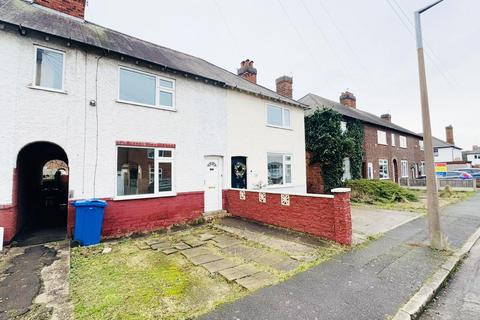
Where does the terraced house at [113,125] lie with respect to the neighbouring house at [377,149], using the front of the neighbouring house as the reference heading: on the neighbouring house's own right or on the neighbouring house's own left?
on the neighbouring house's own right

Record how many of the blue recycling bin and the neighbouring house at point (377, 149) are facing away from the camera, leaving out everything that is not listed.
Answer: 0

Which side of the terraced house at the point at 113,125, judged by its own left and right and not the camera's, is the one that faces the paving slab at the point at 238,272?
front

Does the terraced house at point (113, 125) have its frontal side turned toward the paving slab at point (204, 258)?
yes

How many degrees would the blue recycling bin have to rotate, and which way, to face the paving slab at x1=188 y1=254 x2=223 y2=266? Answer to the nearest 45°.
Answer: approximately 45° to its left

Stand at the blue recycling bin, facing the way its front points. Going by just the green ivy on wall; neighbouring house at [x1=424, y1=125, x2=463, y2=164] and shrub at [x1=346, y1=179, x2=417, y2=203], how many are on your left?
3

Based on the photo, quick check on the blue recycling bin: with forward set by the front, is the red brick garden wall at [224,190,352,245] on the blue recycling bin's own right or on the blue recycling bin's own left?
on the blue recycling bin's own left

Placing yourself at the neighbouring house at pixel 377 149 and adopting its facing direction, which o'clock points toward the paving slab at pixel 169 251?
The paving slab is roughly at 2 o'clock from the neighbouring house.

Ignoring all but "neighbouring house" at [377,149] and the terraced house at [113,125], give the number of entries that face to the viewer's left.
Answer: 0

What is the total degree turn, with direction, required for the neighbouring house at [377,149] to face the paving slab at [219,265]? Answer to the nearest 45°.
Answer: approximately 45° to its right

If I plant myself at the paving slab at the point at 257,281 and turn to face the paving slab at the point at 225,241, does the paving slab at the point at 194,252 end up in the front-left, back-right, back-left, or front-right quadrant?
front-left

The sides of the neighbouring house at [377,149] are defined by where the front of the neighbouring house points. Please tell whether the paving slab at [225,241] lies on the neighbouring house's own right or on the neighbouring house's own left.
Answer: on the neighbouring house's own right

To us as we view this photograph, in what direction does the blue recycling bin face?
facing the viewer

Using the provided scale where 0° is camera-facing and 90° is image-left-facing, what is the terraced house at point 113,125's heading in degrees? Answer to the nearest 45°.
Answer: approximately 315°
